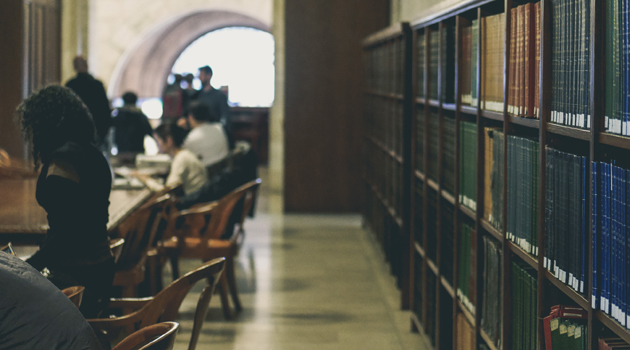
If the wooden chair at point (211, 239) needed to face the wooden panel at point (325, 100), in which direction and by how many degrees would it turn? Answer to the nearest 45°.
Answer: approximately 90° to its right

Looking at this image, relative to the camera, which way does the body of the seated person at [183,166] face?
to the viewer's left

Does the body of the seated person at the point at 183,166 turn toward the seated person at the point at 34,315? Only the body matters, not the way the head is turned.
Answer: no

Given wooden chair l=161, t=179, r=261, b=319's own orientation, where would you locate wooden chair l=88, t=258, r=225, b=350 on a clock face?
wooden chair l=88, t=258, r=225, b=350 is roughly at 9 o'clock from wooden chair l=161, t=179, r=261, b=319.

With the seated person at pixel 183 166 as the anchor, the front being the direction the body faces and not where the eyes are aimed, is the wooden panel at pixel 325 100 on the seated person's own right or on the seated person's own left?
on the seated person's own right

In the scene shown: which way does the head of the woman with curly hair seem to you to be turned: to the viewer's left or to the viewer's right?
to the viewer's left

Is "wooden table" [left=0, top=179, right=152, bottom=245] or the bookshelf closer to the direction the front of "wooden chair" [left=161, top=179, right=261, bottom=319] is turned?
the wooden table

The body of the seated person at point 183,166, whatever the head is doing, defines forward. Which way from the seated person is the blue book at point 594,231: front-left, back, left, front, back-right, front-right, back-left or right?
left

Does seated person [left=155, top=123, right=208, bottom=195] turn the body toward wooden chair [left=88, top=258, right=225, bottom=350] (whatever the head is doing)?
no

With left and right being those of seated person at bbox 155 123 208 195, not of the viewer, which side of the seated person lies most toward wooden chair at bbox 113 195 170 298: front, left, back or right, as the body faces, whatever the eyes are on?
left

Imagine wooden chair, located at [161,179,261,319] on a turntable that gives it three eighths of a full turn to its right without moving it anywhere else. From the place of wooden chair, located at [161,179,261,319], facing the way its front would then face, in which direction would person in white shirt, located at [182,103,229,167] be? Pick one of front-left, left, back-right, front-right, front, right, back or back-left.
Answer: front-left

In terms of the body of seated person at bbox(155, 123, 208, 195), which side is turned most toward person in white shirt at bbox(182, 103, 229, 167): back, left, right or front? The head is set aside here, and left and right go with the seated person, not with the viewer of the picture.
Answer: right

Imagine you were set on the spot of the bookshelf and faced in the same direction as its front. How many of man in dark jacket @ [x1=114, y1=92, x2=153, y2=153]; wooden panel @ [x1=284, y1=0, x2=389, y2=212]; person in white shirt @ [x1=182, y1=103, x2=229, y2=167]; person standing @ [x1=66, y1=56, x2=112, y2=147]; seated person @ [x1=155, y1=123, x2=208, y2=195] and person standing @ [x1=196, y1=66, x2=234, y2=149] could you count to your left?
0

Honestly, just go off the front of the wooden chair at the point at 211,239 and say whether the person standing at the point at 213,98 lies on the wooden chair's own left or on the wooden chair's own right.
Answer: on the wooden chair's own right

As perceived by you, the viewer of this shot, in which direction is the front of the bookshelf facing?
facing the viewer and to the left of the viewer

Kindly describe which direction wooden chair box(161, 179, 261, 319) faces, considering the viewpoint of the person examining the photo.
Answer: facing to the left of the viewer

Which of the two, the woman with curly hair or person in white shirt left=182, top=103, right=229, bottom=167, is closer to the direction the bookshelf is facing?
the woman with curly hair
